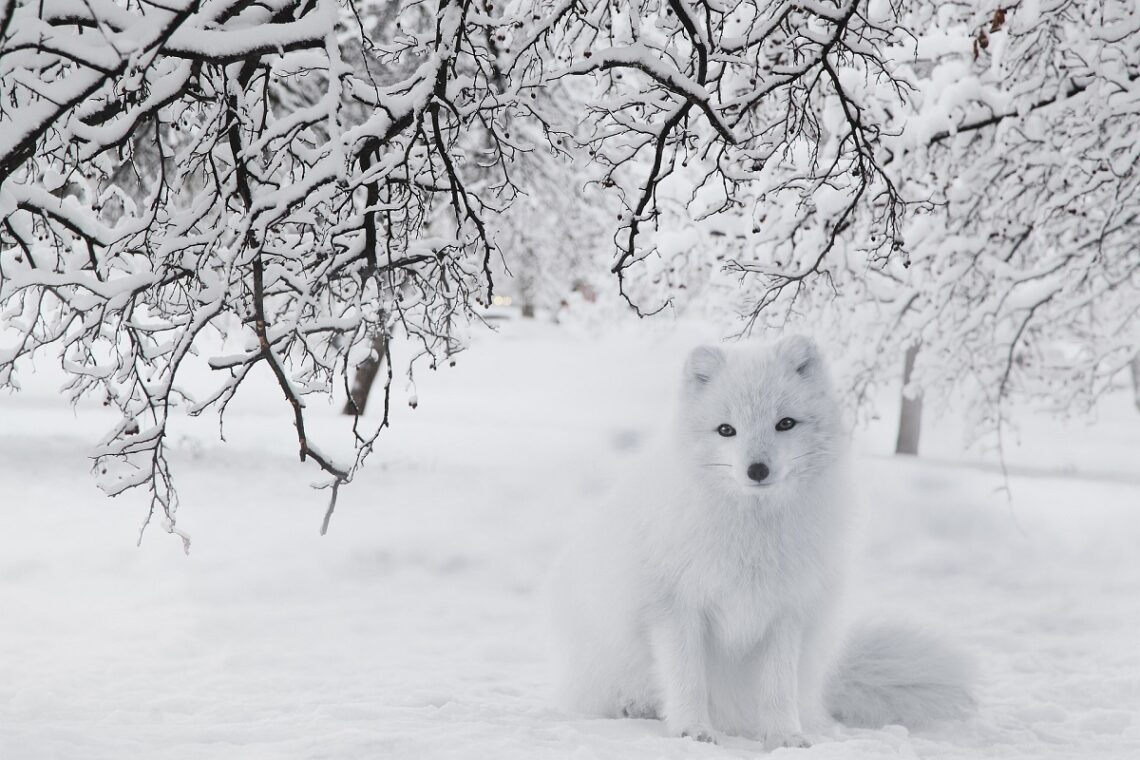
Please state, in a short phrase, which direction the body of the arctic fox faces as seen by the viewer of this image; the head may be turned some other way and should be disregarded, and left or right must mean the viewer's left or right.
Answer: facing the viewer and to the right of the viewer
